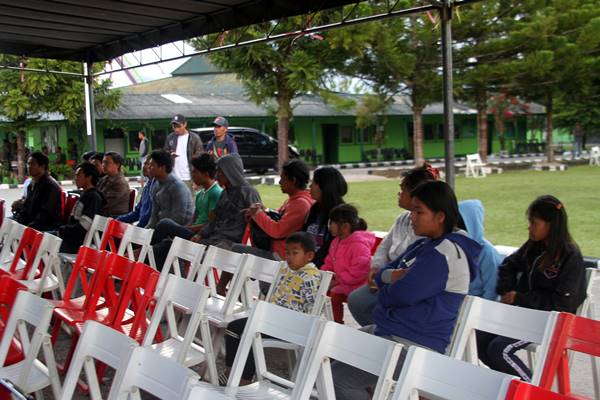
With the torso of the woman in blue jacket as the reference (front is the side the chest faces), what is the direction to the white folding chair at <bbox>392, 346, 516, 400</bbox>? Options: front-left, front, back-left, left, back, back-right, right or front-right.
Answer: left

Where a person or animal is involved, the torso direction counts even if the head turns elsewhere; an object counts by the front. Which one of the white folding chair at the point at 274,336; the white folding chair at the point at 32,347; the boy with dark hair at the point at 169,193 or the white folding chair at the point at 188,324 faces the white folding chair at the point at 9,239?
the boy with dark hair

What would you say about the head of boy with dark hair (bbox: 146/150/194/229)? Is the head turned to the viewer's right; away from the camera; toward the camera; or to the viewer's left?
to the viewer's left

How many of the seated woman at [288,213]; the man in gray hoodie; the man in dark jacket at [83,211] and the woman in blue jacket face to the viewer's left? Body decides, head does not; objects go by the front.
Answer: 4

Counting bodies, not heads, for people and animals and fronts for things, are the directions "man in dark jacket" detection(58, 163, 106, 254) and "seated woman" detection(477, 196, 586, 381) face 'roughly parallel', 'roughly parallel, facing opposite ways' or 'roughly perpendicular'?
roughly parallel

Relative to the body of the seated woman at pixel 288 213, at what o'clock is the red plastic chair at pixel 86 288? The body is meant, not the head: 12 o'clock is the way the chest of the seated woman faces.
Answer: The red plastic chair is roughly at 11 o'clock from the seated woman.

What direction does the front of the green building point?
toward the camera

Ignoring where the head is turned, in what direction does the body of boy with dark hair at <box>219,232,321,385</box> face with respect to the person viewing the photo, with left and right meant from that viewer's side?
facing the viewer and to the left of the viewer

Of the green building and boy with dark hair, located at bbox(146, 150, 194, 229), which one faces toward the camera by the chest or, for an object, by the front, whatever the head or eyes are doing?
the green building

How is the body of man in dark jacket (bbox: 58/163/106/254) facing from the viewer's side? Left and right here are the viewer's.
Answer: facing to the left of the viewer
